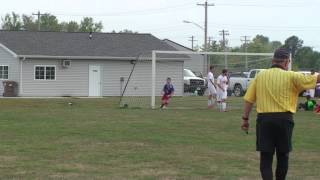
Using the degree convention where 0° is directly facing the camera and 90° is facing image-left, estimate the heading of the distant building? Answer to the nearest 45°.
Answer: approximately 0°

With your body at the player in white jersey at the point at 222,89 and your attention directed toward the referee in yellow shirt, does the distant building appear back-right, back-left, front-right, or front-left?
back-right

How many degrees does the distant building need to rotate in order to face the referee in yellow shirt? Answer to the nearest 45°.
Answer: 0° — it already faces them
